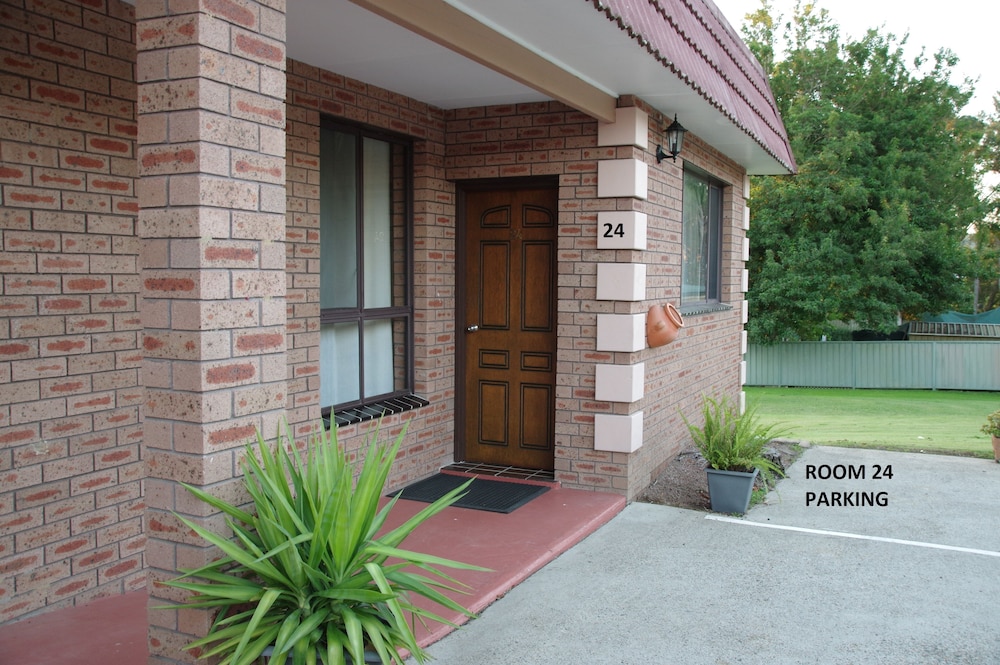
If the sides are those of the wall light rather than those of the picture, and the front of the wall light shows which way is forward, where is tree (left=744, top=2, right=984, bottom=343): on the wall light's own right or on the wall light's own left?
on the wall light's own left

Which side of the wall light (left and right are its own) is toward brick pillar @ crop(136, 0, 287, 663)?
right

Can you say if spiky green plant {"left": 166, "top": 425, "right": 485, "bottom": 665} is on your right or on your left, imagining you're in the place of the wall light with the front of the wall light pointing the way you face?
on your right

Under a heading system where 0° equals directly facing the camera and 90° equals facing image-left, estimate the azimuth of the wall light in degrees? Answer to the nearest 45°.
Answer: approximately 270°
